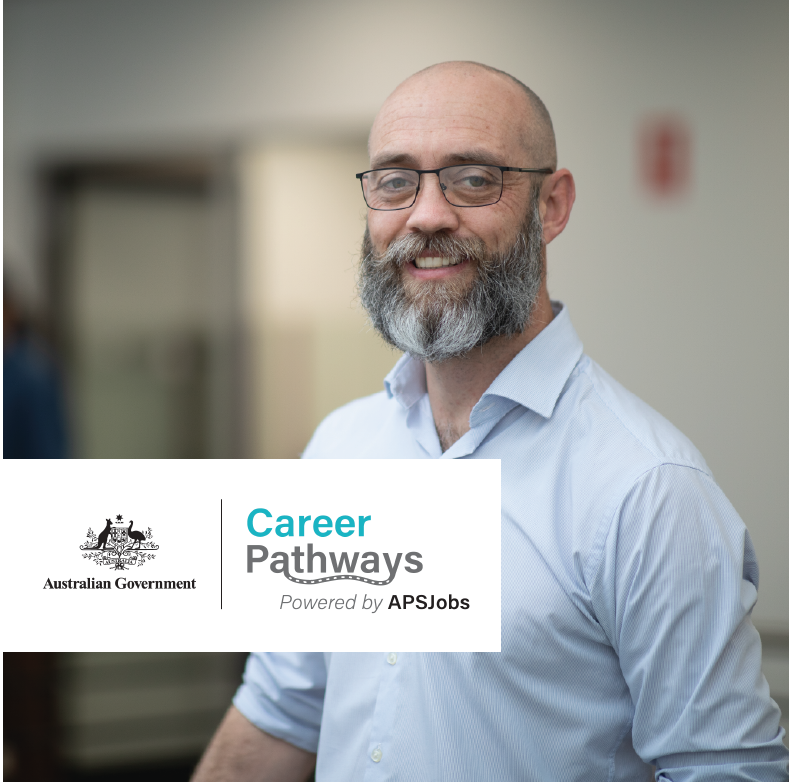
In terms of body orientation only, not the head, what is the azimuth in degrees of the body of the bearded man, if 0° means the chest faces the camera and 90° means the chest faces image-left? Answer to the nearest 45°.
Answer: approximately 45°

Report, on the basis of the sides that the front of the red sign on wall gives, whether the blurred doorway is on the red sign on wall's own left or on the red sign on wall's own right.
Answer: on the red sign on wall's own right

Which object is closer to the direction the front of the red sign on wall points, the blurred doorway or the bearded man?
the bearded man

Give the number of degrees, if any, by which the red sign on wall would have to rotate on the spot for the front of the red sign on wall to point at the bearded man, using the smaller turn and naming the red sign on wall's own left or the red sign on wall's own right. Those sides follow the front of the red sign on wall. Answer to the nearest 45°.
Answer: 0° — it already faces them

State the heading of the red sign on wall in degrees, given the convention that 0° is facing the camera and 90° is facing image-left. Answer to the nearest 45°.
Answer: approximately 0°

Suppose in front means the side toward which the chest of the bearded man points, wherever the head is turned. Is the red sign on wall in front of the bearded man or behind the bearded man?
behind

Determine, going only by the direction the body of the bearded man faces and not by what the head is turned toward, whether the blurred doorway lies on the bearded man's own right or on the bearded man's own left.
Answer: on the bearded man's own right
